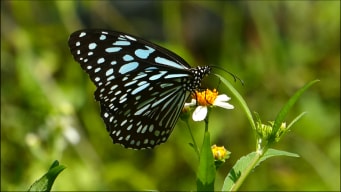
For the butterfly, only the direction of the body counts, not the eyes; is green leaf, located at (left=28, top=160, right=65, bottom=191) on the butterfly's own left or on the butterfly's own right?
on the butterfly's own right

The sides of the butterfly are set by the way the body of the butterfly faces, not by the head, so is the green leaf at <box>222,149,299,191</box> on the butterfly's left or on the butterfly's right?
on the butterfly's right

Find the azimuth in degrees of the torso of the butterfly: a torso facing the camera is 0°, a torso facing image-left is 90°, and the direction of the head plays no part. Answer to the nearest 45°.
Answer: approximately 270°
